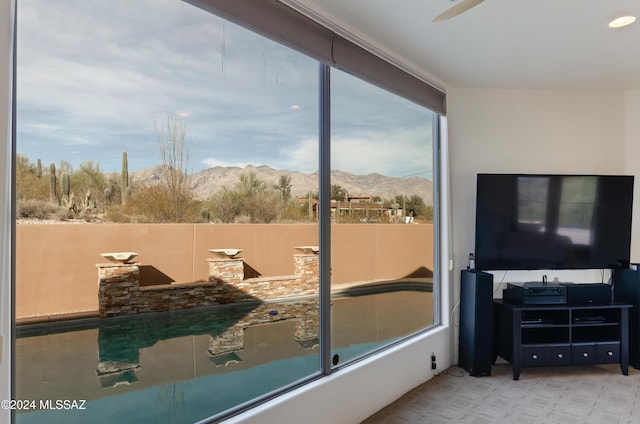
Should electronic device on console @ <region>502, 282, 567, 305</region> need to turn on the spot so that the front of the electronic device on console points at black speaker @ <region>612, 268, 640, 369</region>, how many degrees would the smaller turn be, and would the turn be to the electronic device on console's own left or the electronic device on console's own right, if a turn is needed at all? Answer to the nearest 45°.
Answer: approximately 90° to the electronic device on console's own left

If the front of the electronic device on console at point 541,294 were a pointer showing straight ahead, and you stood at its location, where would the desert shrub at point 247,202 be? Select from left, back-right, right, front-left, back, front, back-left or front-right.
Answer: back

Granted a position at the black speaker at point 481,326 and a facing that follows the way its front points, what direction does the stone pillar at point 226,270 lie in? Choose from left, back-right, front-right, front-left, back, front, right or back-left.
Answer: right

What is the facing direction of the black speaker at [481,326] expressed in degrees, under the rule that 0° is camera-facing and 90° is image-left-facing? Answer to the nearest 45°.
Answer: approximately 315°

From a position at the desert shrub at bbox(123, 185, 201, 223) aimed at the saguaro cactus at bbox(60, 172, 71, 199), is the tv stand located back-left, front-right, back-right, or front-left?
back-left

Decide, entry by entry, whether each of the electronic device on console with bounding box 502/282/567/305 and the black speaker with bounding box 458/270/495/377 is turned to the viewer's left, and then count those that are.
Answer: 0

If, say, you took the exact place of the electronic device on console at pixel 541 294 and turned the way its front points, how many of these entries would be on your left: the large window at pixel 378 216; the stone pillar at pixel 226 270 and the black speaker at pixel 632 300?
1

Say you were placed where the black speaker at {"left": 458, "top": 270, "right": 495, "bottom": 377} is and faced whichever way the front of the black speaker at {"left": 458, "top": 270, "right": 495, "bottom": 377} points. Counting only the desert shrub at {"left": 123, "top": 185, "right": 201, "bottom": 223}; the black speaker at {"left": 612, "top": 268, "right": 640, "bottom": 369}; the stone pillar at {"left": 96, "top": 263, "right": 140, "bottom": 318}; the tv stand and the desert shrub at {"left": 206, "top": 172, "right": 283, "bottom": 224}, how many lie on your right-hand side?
3

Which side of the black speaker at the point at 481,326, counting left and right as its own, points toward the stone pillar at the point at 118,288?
right

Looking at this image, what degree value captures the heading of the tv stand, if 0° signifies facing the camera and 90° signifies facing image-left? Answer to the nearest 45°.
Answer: approximately 315°

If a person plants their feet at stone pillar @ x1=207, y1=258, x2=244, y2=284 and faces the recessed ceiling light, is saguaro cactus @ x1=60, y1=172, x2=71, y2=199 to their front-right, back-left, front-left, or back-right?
back-right

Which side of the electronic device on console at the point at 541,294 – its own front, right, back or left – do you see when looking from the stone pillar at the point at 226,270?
right

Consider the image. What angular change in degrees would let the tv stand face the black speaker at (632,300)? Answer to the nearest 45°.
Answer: approximately 90° to its left

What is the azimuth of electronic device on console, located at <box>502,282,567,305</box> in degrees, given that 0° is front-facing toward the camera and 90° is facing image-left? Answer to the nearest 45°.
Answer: approximately 315°
